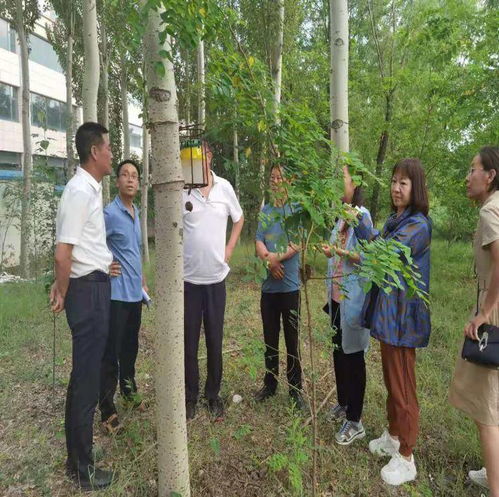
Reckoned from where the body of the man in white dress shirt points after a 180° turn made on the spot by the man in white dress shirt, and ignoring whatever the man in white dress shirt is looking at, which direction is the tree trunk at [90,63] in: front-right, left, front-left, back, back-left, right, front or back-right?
right

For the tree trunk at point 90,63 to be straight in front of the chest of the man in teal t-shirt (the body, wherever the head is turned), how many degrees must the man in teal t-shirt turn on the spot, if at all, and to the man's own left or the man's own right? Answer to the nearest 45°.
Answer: approximately 135° to the man's own right

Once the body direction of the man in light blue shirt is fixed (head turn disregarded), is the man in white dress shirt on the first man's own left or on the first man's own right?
on the first man's own right

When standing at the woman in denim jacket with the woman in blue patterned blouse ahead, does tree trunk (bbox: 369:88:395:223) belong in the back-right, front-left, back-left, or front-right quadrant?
back-left

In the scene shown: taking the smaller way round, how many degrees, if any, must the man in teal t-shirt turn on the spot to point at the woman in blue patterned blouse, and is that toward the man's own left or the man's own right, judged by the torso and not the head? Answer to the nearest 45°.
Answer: approximately 45° to the man's own left

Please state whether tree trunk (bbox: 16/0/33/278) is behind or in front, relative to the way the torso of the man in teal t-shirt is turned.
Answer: behind

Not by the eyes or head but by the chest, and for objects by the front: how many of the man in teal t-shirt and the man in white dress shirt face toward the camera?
1

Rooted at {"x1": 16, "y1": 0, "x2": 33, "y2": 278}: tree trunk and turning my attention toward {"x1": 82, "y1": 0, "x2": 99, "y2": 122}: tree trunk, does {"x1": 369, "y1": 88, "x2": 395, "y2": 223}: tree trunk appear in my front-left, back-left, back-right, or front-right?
front-left

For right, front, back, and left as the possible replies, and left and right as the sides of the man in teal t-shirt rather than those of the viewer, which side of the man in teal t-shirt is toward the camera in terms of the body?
front

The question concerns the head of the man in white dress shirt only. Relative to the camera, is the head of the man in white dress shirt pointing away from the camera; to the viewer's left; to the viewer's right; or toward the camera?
to the viewer's right

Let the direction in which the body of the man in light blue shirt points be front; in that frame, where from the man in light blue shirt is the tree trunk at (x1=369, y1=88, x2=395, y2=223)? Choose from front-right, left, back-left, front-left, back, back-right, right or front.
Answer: left

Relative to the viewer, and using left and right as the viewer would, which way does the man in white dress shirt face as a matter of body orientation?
facing to the right of the viewer

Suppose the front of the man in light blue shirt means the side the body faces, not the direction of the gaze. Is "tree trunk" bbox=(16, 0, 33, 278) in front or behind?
behind

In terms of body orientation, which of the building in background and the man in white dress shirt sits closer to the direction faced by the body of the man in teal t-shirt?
the man in white dress shirt
